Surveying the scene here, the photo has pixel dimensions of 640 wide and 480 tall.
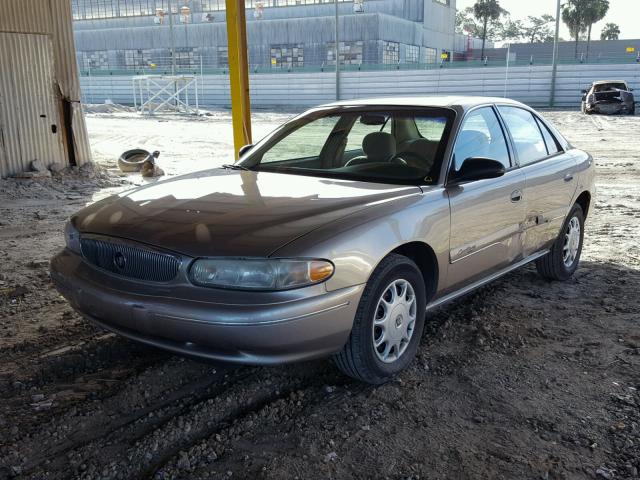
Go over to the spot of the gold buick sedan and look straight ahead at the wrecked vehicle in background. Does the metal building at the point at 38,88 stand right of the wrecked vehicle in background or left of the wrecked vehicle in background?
left

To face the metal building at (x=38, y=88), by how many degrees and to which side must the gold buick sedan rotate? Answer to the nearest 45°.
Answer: approximately 90° to its right

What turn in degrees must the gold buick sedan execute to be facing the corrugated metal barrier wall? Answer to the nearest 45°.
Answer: approximately 135° to its right

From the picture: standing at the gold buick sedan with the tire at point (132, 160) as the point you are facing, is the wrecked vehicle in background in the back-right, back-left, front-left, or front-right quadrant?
front-right

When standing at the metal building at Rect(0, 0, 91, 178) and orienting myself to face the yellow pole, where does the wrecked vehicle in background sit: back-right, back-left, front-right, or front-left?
front-left

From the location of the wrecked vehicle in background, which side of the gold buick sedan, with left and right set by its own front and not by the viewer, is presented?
back

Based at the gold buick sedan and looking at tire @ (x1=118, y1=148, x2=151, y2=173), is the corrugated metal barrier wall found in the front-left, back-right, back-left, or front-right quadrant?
front-right

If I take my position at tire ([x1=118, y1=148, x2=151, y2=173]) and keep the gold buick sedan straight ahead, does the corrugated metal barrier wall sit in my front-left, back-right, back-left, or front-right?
back-left

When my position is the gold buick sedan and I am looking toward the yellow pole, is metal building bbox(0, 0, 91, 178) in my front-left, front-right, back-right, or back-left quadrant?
front-left

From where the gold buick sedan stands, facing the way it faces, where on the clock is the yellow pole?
The yellow pole is roughly at 4 o'clock from the gold buick sedan.
